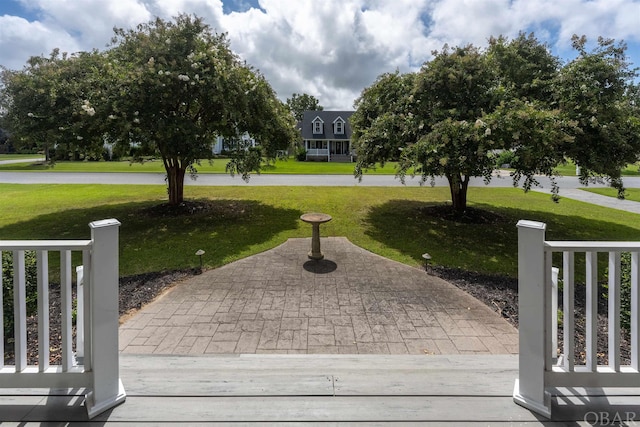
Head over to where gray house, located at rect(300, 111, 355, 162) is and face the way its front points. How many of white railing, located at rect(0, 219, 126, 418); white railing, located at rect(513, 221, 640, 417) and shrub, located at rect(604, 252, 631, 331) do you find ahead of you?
3

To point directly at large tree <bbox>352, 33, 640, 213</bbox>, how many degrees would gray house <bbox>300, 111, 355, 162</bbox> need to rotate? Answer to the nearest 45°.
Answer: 0° — it already faces it

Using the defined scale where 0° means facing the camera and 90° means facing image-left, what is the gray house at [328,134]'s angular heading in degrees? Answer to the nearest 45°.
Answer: approximately 0°

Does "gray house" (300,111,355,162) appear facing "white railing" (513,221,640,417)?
yes

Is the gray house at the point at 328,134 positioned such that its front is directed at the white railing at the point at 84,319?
yes

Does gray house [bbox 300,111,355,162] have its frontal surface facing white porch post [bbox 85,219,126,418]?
yes

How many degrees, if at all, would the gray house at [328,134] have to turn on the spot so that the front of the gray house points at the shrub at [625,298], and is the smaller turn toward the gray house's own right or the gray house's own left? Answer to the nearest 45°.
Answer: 0° — it already faces it

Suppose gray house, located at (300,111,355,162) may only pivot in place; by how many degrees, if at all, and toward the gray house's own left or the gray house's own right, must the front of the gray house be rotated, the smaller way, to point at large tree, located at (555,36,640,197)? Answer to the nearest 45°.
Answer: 0° — it already faces it

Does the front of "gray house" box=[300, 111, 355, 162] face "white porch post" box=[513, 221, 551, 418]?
yes
